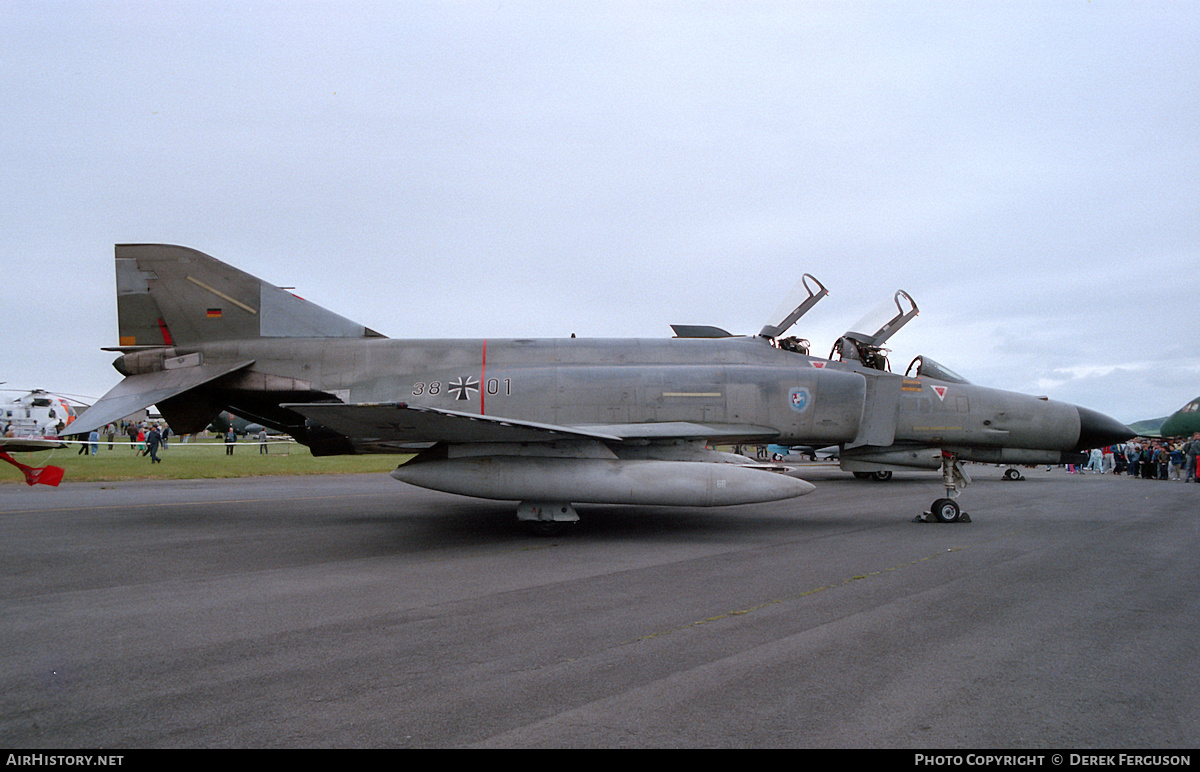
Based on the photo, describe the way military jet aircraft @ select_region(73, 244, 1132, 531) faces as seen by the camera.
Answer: facing to the right of the viewer
